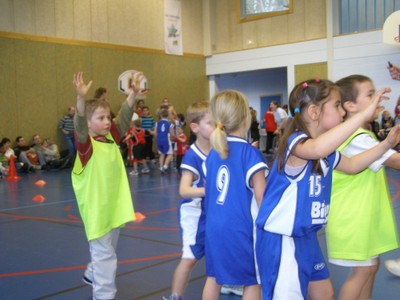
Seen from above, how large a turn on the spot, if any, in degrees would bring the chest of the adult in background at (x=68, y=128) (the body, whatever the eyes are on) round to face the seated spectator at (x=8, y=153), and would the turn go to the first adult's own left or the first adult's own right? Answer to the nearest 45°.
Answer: approximately 90° to the first adult's own right

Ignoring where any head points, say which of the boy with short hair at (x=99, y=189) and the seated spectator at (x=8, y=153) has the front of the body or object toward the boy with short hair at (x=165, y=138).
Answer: the seated spectator

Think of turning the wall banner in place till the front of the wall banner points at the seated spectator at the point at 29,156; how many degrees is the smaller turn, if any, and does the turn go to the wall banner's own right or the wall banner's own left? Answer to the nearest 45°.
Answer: approximately 45° to the wall banner's own right

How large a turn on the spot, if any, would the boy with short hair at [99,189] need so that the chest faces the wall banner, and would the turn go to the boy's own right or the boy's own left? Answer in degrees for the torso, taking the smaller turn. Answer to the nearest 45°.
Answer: approximately 135° to the boy's own left

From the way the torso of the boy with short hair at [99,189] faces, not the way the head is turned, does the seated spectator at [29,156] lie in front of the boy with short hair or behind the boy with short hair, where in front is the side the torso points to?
behind

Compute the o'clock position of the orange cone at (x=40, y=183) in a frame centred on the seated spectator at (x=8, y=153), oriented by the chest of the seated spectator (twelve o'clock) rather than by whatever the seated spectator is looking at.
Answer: The orange cone is roughly at 1 o'clock from the seated spectator.

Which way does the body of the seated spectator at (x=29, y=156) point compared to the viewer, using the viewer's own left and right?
facing the viewer and to the right of the viewer

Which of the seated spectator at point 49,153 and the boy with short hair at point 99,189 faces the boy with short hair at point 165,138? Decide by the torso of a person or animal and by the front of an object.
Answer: the seated spectator

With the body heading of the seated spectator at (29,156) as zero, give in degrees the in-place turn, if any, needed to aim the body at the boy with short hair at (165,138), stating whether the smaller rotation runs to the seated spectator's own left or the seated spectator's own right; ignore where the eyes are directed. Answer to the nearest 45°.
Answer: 0° — they already face them

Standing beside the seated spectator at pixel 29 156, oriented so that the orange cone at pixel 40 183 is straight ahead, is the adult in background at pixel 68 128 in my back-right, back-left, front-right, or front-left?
back-left

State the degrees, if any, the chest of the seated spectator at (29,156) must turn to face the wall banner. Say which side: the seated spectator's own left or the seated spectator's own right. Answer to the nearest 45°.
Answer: approximately 90° to the seated spectator's own left

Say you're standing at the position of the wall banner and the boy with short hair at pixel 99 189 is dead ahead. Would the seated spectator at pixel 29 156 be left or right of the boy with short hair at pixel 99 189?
right

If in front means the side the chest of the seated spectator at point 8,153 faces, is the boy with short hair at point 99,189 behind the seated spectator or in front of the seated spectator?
in front

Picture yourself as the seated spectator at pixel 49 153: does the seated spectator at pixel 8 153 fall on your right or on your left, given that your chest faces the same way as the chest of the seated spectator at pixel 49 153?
on your right
